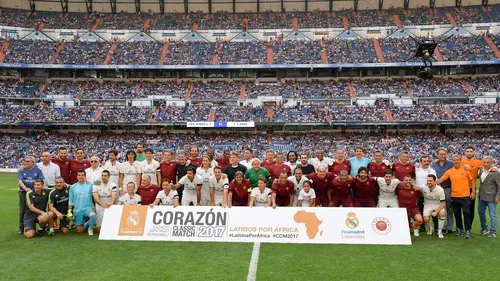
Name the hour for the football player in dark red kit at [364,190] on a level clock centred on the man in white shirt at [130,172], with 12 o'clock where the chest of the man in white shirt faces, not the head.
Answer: The football player in dark red kit is roughly at 10 o'clock from the man in white shirt.

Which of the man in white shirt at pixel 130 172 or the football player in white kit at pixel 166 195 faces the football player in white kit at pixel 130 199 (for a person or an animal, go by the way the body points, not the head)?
the man in white shirt

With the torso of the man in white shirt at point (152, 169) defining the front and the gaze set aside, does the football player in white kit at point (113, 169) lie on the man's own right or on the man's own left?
on the man's own right

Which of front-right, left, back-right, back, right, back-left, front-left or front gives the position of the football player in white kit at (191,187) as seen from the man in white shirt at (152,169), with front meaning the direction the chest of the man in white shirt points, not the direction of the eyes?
front-left

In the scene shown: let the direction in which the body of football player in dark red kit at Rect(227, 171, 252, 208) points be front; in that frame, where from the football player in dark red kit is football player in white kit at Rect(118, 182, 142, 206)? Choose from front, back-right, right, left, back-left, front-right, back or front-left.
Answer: right

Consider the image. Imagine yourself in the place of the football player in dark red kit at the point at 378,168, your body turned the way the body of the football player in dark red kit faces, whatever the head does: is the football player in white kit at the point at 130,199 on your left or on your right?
on your right

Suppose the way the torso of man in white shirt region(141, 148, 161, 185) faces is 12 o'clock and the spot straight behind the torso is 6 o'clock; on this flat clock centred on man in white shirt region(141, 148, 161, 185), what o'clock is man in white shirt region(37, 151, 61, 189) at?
man in white shirt region(37, 151, 61, 189) is roughly at 3 o'clock from man in white shirt region(141, 148, 161, 185).

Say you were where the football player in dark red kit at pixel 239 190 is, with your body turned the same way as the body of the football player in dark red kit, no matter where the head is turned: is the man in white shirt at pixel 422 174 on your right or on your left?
on your left

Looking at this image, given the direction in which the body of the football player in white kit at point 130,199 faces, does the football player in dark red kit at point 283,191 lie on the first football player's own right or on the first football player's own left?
on the first football player's own left

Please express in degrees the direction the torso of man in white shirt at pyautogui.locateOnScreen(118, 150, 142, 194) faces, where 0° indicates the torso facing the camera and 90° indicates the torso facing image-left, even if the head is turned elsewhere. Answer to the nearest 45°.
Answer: approximately 0°
